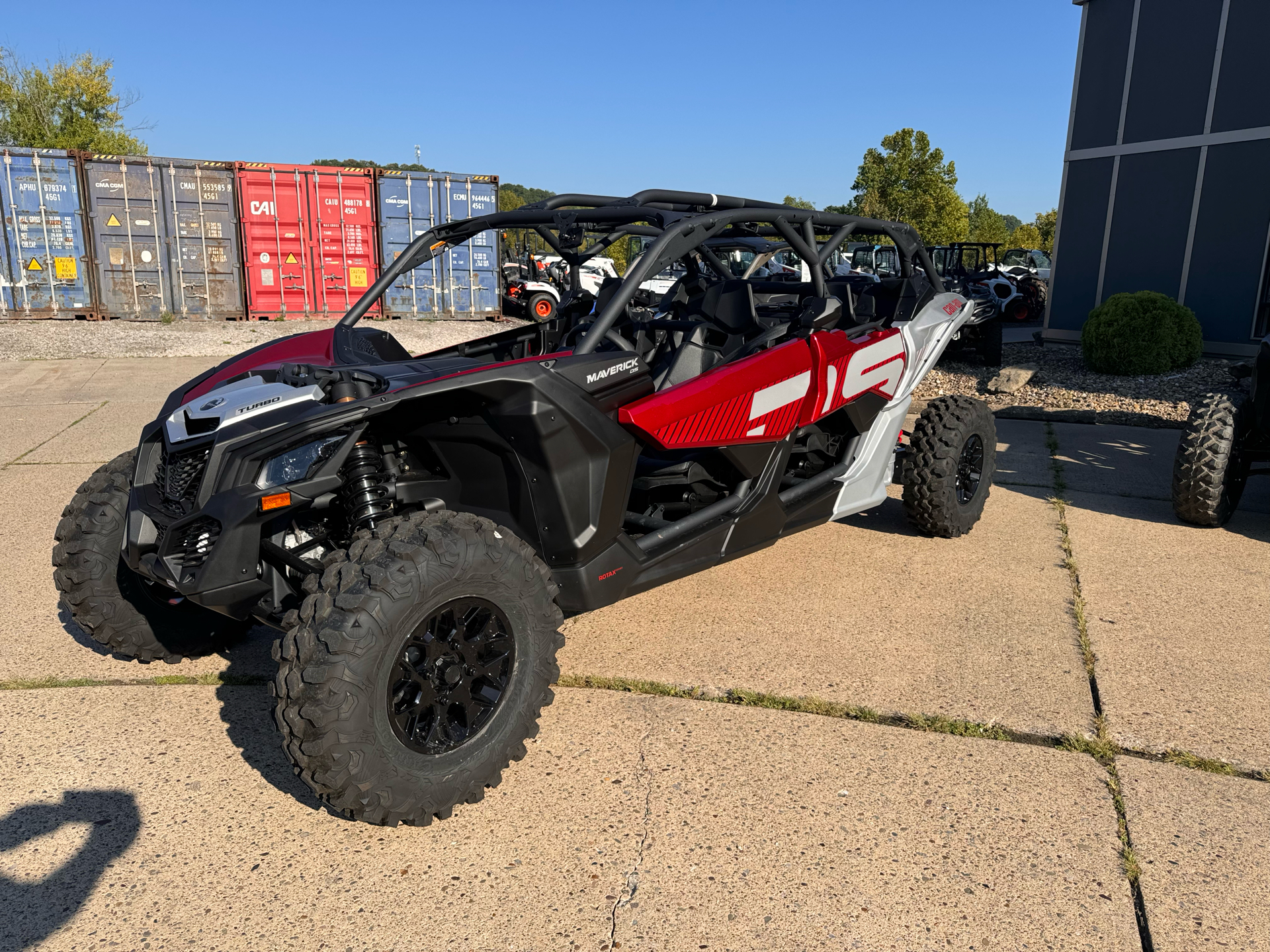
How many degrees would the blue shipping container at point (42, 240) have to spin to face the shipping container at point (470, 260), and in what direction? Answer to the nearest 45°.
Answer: approximately 90° to its left

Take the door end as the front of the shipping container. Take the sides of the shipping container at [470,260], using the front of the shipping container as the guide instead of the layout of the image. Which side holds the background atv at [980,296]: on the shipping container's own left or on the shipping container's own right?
on the shipping container's own left

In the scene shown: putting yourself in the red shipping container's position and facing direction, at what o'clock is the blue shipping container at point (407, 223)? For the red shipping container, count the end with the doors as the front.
The blue shipping container is roughly at 9 o'clock from the red shipping container.

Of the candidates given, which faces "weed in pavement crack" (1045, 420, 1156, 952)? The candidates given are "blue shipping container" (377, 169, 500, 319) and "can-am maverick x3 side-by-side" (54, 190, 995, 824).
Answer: the blue shipping container

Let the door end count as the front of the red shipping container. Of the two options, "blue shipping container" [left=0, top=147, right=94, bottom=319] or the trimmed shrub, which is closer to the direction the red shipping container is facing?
the trimmed shrub

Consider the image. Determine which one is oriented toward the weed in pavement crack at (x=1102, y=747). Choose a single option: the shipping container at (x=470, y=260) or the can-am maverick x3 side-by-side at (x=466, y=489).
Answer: the shipping container

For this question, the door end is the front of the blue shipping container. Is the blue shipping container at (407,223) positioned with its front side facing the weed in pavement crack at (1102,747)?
yes

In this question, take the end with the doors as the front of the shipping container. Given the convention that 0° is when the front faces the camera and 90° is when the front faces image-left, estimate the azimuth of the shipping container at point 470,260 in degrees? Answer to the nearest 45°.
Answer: approximately 0°

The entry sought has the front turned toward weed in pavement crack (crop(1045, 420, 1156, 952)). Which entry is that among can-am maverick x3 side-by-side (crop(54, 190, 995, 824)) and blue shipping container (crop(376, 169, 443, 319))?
the blue shipping container

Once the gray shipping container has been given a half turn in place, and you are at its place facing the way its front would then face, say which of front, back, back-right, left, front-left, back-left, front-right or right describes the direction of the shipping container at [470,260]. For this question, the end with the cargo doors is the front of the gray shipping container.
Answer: right

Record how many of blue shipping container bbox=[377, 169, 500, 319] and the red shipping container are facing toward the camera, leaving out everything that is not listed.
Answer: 2

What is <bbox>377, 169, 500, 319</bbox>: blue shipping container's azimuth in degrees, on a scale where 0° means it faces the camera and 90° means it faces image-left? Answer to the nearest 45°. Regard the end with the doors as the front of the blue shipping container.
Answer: approximately 0°

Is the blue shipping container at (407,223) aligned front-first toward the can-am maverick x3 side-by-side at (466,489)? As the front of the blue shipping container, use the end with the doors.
yes
